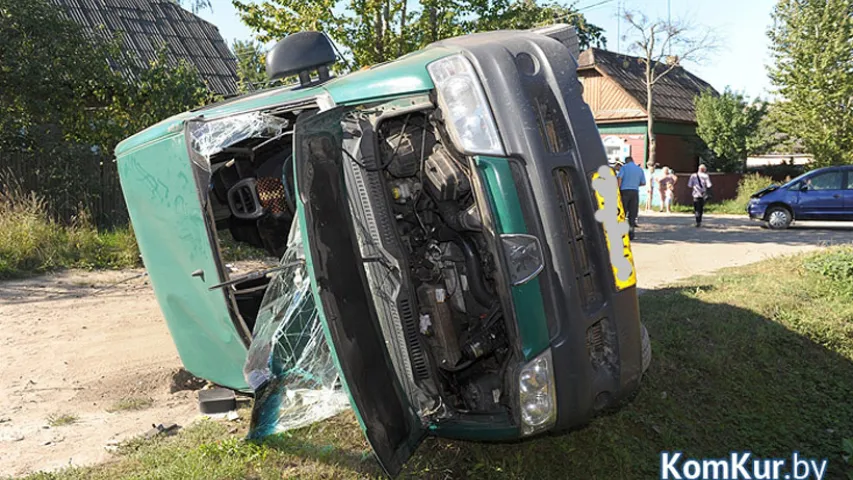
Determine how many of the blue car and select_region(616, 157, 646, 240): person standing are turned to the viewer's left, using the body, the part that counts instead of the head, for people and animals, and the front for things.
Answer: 1

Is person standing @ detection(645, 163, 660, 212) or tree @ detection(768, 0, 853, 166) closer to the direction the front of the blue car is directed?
the person standing

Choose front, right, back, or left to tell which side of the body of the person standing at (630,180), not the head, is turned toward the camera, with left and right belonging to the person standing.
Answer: back

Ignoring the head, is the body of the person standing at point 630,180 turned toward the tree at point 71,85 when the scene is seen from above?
no

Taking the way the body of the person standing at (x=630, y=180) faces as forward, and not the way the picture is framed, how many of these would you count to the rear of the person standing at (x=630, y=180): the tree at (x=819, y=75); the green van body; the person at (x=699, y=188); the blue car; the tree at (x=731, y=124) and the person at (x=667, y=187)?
1

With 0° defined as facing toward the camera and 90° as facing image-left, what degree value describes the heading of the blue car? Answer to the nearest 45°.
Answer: approximately 90°

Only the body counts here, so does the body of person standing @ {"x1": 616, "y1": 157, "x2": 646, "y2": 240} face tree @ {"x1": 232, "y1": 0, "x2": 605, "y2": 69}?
no

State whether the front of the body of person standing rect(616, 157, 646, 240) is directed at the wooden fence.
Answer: no
